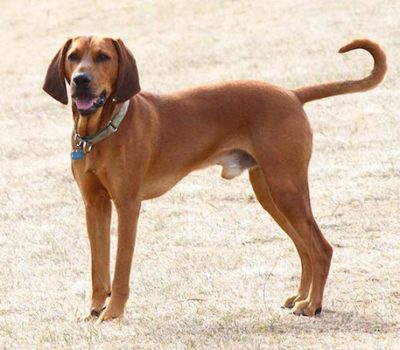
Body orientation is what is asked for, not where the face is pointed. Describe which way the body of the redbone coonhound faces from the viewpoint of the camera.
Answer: to the viewer's left
